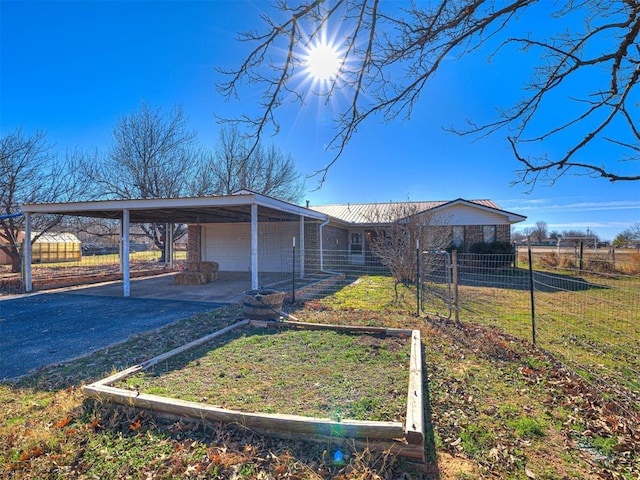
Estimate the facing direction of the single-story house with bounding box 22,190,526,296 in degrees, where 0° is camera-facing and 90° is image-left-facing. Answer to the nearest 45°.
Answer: approximately 0°

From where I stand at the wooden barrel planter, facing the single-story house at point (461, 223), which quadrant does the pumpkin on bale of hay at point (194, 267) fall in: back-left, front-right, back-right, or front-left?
front-left

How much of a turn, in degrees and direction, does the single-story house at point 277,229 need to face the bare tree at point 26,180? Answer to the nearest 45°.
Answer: approximately 90° to its right

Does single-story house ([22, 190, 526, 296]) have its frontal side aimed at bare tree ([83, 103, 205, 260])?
no

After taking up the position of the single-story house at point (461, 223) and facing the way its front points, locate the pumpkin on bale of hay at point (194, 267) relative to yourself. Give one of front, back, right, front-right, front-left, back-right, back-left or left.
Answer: front-right

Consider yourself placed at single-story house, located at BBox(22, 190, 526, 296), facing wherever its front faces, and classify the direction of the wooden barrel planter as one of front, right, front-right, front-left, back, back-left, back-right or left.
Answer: front

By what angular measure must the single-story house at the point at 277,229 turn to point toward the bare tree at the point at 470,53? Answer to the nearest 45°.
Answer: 0° — it already faces it

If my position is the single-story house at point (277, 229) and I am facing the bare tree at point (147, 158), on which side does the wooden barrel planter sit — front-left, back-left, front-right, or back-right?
back-left

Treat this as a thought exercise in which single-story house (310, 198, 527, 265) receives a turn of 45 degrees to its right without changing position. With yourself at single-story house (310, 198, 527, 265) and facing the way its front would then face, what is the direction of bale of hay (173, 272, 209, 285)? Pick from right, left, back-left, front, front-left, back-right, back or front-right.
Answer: front

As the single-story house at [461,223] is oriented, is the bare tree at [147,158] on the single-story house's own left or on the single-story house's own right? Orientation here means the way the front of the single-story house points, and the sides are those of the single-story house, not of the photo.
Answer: on the single-story house's own right

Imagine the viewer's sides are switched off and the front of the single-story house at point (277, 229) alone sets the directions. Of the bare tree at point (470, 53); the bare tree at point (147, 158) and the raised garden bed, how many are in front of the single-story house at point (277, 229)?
2

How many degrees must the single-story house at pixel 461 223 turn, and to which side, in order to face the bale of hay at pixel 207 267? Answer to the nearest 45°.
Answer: approximately 45° to its right

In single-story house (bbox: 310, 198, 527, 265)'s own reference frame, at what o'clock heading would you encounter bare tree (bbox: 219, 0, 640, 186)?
The bare tree is roughly at 12 o'clock from the single-story house.

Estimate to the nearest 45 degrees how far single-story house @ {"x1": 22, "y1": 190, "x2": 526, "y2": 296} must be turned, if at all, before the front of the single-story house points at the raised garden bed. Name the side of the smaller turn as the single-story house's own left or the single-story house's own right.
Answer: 0° — it already faces it
